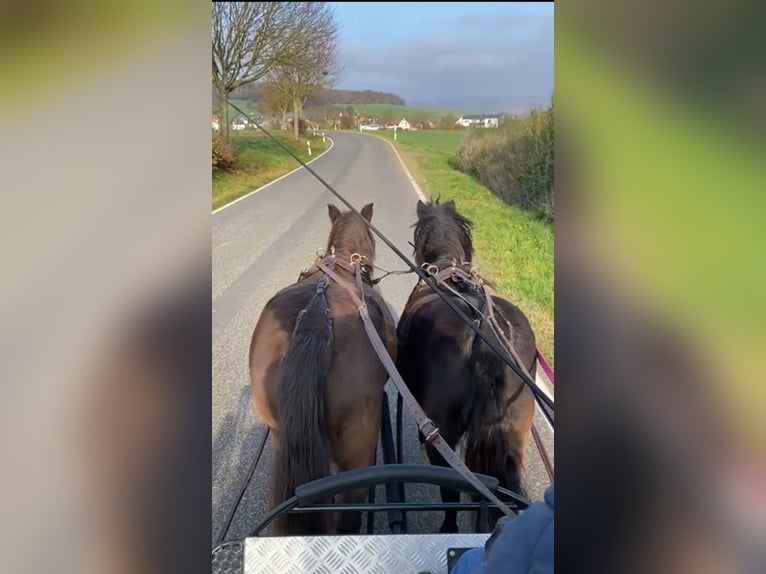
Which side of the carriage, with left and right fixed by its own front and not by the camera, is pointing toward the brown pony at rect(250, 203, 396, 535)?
front

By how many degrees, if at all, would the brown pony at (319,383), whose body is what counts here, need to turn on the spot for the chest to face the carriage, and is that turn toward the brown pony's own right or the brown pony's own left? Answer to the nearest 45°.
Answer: approximately 180°

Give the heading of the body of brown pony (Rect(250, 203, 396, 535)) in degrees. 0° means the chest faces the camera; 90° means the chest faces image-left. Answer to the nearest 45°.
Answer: approximately 180°

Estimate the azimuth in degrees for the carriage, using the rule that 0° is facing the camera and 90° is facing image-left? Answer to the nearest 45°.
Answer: approximately 180°

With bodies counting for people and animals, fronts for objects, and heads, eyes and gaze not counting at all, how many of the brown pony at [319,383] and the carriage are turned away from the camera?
2

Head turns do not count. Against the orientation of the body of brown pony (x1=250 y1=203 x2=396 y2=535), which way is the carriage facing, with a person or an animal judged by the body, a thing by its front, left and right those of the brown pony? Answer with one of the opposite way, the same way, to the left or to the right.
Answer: the same way
